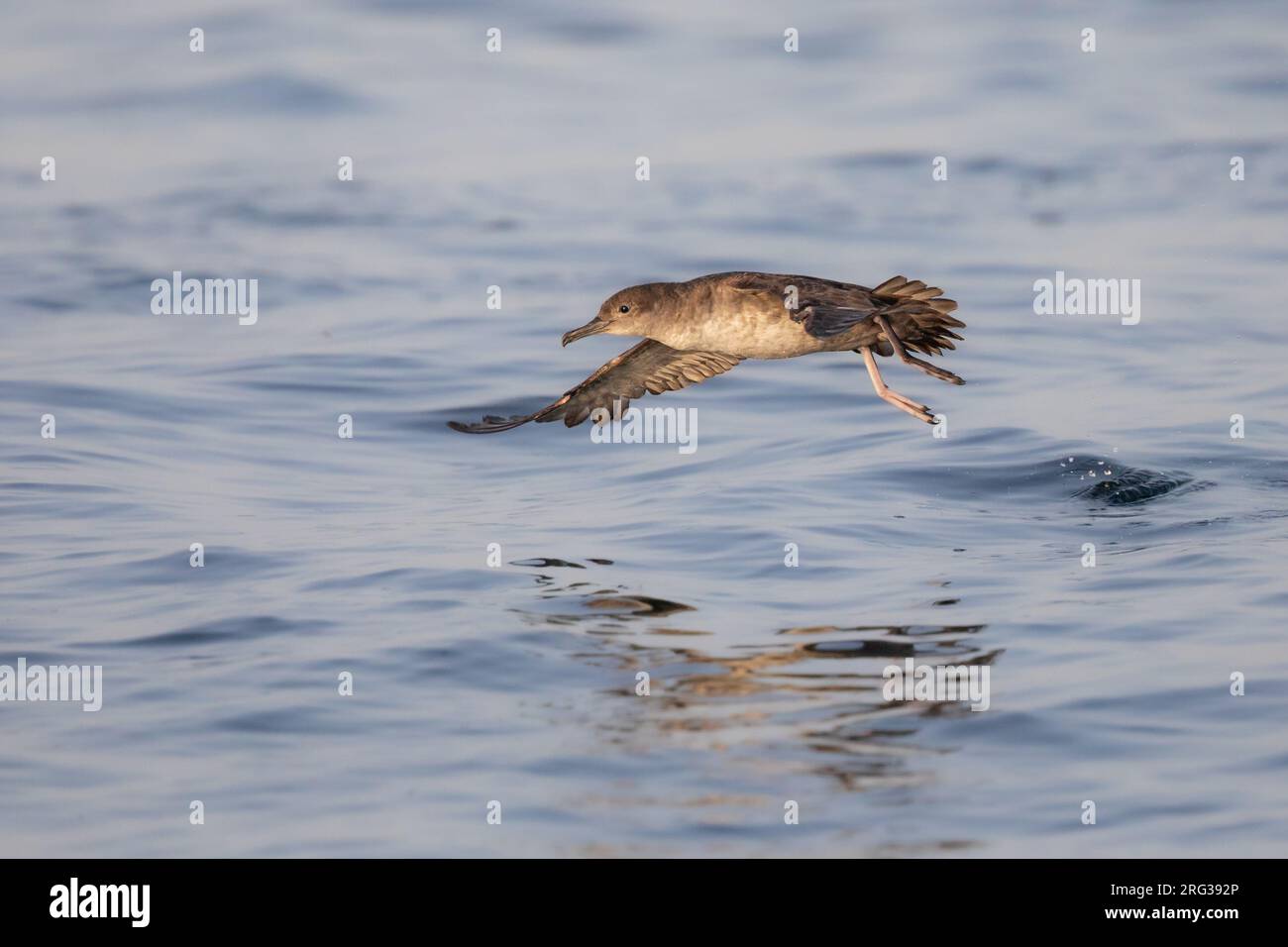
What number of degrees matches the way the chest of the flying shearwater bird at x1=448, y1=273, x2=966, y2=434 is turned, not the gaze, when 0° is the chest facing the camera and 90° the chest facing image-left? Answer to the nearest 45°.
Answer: approximately 90°
